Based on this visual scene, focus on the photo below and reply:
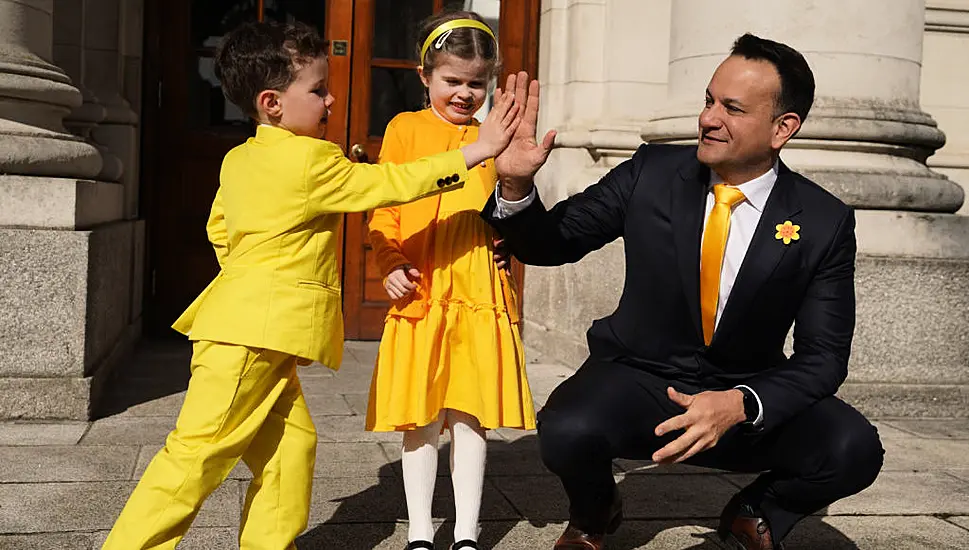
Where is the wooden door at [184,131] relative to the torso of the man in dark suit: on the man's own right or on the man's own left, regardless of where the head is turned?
on the man's own right

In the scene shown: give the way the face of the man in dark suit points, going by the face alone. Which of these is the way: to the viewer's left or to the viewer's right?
to the viewer's left

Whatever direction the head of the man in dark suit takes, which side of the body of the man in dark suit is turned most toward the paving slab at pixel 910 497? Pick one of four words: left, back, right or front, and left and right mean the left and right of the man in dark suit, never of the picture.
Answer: back

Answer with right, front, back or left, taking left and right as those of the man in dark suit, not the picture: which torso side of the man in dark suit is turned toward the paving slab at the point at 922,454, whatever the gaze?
back

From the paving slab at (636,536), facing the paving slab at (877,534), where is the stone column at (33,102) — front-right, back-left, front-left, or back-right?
back-left

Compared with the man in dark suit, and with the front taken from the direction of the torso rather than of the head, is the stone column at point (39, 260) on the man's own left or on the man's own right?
on the man's own right

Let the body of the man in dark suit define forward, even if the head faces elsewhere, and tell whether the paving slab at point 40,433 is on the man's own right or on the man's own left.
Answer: on the man's own right

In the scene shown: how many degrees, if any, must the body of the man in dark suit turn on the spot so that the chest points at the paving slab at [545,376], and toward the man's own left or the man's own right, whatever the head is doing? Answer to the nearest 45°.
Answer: approximately 135° to the man's own right

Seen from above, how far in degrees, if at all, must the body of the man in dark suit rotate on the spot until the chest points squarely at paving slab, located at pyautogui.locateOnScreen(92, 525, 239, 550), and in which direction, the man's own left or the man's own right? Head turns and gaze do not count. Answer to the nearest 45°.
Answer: approximately 45° to the man's own right

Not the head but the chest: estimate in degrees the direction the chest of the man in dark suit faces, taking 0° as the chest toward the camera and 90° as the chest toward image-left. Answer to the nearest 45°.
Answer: approximately 45°

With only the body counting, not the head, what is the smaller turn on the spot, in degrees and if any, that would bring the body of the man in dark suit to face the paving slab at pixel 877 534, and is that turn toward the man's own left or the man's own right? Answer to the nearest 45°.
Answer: approximately 180°
